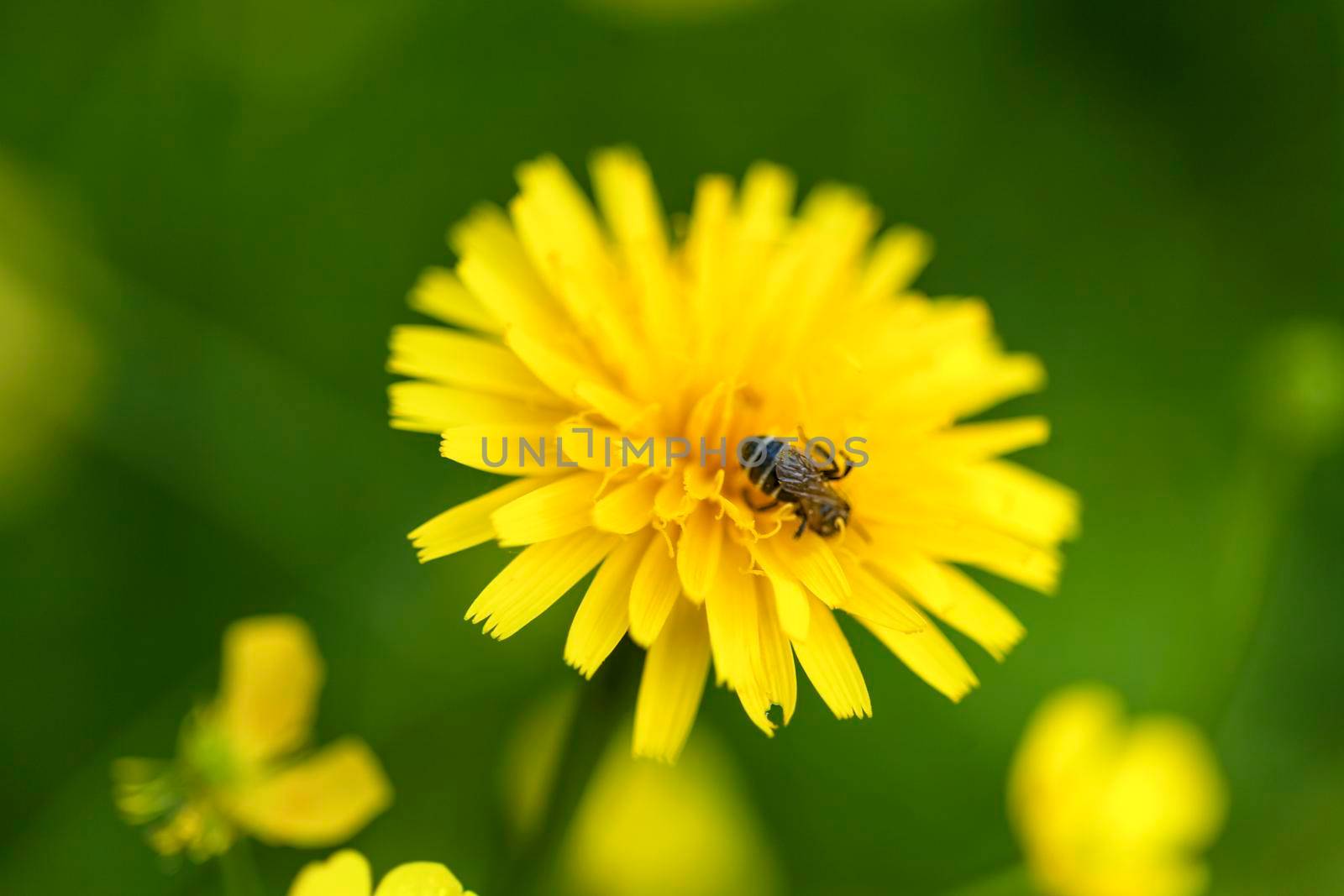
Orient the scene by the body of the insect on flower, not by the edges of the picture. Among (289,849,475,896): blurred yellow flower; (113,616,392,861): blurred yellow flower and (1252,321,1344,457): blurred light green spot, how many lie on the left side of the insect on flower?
1

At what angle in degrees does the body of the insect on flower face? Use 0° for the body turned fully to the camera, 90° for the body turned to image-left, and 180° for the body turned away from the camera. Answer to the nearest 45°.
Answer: approximately 315°

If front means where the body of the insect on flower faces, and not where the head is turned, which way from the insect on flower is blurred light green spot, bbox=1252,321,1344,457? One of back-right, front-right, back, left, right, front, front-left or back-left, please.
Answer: left

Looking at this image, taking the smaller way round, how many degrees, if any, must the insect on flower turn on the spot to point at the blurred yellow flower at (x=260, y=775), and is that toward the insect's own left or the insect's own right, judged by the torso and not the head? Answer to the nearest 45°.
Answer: approximately 135° to the insect's own right

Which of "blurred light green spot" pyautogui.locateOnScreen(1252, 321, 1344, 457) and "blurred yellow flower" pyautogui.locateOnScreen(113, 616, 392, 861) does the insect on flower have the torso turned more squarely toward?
the blurred light green spot

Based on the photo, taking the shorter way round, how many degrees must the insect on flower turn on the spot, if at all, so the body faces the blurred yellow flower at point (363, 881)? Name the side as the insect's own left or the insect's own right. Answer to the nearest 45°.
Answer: approximately 90° to the insect's own right

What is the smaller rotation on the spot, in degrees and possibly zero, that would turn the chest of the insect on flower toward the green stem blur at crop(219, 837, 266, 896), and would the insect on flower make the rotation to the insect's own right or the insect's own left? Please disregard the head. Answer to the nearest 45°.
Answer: approximately 135° to the insect's own right
